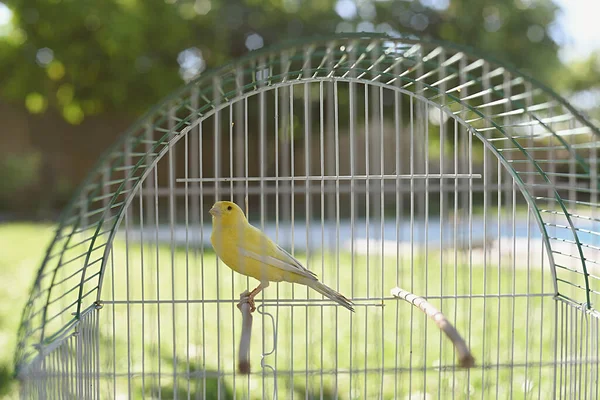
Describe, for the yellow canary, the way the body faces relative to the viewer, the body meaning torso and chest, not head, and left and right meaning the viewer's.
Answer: facing to the left of the viewer

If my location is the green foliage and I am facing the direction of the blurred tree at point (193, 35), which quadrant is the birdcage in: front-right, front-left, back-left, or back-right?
front-right

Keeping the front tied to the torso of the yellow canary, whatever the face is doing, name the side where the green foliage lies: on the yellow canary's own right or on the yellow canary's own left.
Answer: on the yellow canary's own right

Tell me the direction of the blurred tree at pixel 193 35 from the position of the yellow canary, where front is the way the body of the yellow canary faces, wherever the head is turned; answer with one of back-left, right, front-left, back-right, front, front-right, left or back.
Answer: right
